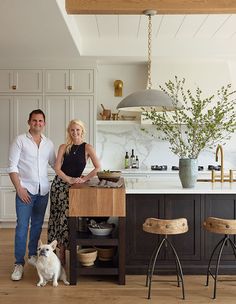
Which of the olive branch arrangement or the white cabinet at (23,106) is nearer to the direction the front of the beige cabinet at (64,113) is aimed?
the olive branch arrangement

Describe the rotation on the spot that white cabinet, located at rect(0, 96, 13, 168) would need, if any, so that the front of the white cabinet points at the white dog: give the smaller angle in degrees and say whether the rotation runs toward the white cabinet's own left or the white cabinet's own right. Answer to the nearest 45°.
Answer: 0° — it already faces it

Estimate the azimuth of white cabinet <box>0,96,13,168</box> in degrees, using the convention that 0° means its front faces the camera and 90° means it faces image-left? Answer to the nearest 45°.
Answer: approximately 0°

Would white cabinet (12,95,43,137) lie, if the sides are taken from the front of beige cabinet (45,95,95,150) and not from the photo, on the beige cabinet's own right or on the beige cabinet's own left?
on the beige cabinet's own right

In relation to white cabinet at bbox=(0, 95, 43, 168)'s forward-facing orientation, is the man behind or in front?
in front

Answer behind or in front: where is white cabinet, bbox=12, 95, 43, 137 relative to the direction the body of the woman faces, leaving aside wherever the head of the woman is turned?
behind

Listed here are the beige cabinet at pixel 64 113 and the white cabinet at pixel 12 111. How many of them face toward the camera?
2

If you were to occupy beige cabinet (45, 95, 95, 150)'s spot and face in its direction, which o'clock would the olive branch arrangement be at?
The olive branch arrangement is roughly at 11 o'clock from the beige cabinet.

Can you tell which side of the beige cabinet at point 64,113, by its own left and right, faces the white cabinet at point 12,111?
right

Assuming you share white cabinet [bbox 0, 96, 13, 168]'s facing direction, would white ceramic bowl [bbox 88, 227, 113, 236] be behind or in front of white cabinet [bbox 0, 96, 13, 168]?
in front

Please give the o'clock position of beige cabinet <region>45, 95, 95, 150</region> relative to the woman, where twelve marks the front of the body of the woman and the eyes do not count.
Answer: The beige cabinet is roughly at 6 o'clock from the woman.
